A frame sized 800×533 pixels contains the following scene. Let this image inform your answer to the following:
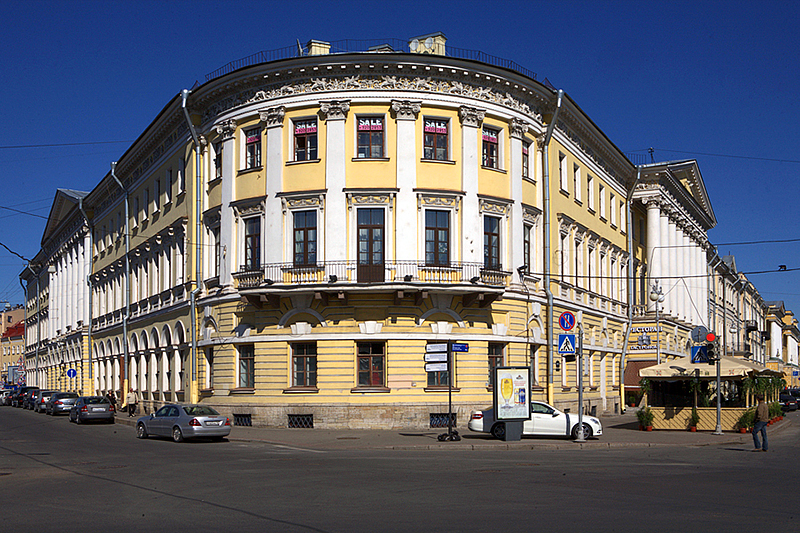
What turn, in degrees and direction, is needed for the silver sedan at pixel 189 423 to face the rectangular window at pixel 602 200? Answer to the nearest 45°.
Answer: approximately 90° to its right

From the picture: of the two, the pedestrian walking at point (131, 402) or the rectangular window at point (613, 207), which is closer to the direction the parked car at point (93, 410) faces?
the pedestrian walking

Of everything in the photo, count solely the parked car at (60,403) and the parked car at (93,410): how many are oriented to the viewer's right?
0

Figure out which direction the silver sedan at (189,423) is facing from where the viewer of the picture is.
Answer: facing away from the viewer and to the left of the viewer
